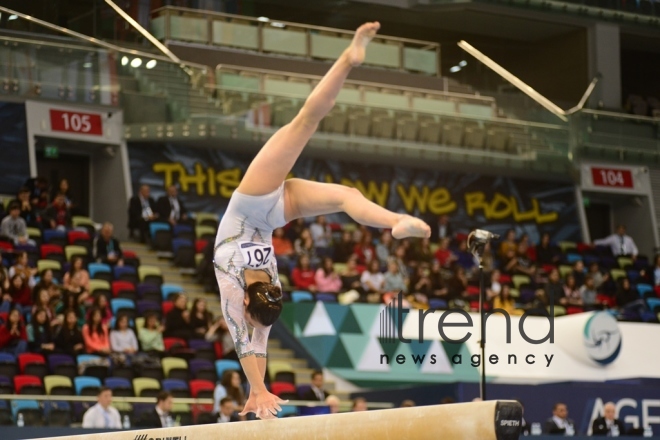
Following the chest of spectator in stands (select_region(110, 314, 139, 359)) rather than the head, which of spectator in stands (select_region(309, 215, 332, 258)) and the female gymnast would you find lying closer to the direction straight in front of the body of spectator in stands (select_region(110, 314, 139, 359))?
the female gymnast

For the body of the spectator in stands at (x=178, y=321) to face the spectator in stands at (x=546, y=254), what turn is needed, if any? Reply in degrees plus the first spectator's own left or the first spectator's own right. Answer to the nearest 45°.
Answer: approximately 90° to the first spectator's own left

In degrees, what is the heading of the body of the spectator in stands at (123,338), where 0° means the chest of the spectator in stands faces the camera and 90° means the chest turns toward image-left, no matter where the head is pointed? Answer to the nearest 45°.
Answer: approximately 315°

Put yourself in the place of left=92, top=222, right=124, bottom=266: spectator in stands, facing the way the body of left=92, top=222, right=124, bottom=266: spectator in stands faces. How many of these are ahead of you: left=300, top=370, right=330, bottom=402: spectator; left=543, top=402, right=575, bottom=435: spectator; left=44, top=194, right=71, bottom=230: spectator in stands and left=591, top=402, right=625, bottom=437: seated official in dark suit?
3

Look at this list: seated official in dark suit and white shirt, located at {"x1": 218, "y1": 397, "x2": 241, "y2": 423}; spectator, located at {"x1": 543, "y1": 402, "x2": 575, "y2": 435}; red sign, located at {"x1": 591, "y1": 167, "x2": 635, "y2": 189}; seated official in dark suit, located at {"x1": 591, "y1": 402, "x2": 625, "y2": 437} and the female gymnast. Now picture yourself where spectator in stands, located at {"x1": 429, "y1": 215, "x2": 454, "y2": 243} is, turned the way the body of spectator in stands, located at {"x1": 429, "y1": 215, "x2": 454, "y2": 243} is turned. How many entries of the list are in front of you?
4

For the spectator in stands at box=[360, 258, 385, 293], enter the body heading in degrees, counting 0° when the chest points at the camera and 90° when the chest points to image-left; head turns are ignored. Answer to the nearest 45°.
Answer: approximately 0°

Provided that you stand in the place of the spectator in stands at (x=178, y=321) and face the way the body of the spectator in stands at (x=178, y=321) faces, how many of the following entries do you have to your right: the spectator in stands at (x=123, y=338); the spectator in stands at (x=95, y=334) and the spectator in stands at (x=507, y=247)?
2

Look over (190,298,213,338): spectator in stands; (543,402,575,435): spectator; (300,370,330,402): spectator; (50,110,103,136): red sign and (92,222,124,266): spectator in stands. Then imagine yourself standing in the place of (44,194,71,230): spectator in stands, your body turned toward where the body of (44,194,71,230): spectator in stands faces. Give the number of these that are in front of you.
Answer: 4

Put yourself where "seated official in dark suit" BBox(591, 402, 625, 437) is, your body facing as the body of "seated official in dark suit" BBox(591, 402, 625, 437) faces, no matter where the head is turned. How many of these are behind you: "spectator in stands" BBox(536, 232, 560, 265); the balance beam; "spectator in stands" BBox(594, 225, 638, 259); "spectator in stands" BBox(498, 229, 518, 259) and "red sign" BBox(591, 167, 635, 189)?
4
